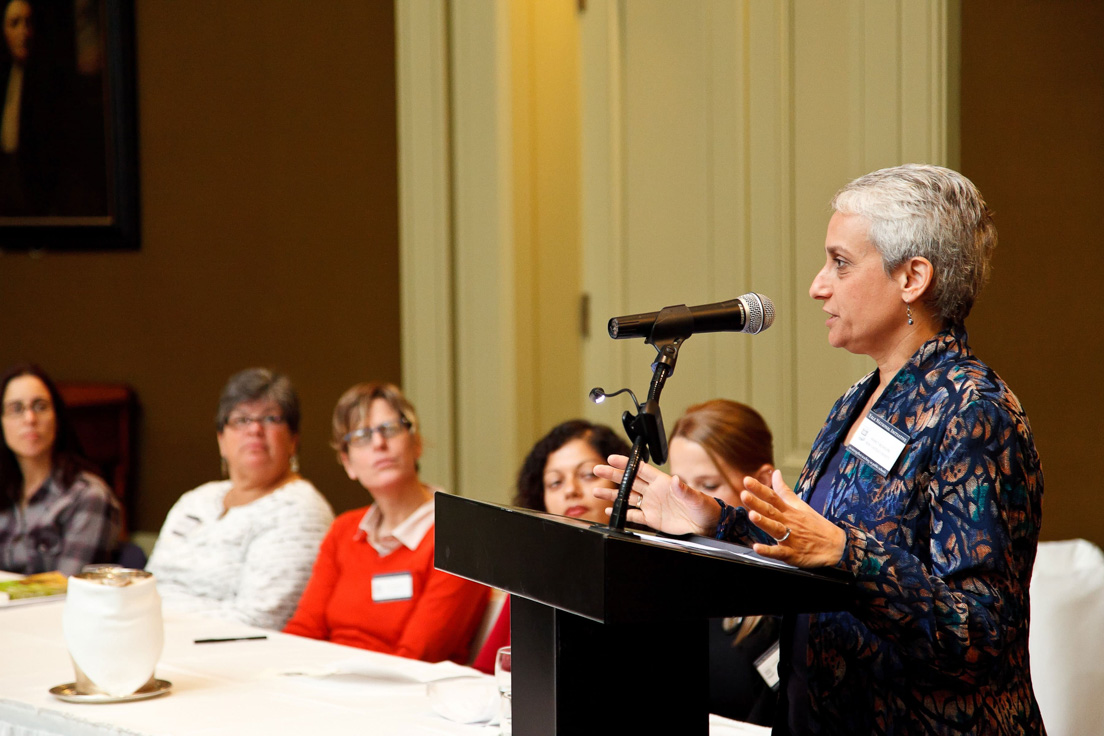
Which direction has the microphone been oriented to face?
to the viewer's right

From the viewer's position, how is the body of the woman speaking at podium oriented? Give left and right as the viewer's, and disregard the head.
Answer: facing to the left of the viewer

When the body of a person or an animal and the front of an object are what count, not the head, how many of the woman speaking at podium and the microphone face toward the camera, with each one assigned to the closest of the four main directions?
0

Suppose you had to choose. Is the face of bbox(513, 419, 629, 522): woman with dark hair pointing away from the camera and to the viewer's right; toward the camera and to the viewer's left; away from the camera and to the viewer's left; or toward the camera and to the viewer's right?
toward the camera and to the viewer's right

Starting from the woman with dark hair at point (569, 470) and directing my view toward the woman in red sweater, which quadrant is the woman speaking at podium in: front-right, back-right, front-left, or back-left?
back-left

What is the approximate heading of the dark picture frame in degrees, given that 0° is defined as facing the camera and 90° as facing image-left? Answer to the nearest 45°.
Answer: approximately 0°

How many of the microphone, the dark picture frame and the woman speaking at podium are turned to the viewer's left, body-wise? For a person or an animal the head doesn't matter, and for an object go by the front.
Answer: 1
